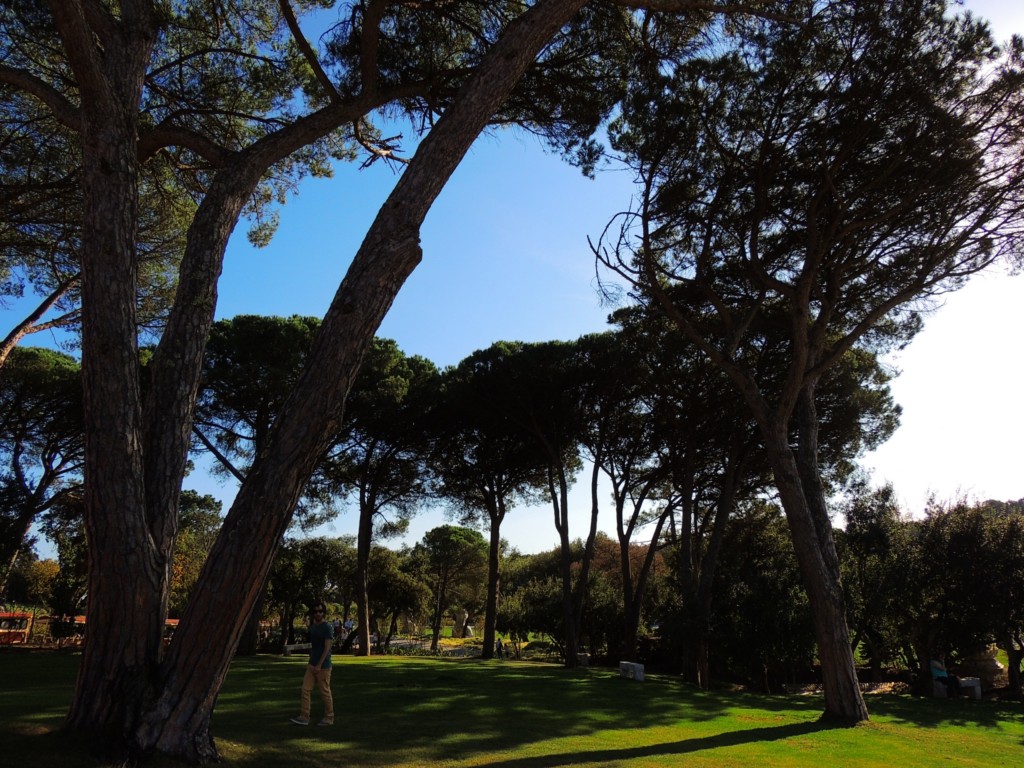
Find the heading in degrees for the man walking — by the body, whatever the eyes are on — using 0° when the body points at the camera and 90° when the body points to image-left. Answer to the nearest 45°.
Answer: approximately 45°

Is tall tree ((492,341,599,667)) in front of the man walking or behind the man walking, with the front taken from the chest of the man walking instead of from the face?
behind

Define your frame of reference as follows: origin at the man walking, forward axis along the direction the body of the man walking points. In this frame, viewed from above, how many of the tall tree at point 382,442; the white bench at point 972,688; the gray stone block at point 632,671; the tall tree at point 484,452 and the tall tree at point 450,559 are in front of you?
0

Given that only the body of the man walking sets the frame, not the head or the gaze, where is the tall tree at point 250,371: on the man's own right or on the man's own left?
on the man's own right

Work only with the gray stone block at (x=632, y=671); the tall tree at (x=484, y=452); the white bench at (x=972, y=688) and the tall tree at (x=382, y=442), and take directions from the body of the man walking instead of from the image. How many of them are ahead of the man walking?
0

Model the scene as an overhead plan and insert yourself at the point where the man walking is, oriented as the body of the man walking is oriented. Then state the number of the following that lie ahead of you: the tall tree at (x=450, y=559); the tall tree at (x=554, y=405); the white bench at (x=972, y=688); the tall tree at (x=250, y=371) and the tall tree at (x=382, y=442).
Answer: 0

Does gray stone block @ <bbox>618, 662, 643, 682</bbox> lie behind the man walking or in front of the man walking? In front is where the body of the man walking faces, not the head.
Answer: behind

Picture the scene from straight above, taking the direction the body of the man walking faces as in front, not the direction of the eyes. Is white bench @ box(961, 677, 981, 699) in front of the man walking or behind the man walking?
behind

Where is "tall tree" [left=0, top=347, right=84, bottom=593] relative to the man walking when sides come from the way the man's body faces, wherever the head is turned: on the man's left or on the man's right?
on the man's right

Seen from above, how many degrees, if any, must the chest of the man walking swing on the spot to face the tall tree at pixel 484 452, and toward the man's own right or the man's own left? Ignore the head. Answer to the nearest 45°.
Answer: approximately 135° to the man's own right

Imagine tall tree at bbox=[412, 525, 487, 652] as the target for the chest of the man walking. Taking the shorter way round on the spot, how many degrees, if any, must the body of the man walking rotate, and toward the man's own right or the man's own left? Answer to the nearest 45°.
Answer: approximately 135° to the man's own right

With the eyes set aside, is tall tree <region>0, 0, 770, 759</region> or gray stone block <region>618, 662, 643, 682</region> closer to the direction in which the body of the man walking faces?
the tall tree
